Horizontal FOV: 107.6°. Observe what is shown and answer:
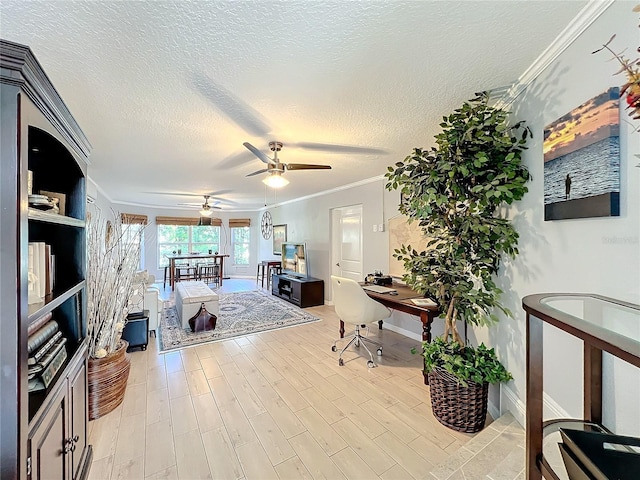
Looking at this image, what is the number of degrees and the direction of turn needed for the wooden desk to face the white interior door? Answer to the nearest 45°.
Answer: approximately 90° to its right

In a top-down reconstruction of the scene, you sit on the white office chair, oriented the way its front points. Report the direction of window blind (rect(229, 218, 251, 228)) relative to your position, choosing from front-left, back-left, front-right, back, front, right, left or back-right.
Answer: left

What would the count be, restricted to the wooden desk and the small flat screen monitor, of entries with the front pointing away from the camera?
0

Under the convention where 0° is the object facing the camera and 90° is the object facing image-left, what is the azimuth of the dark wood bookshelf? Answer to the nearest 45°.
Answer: approximately 315°

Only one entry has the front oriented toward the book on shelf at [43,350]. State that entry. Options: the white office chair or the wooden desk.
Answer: the wooden desk

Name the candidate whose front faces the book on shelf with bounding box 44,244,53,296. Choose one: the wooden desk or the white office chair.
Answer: the wooden desk

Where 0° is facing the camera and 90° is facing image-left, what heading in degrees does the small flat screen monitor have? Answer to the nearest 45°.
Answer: approximately 45°

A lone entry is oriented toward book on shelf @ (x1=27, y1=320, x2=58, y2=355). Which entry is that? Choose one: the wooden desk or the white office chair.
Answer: the wooden desk

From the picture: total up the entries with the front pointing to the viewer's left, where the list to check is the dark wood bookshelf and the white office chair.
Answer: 0

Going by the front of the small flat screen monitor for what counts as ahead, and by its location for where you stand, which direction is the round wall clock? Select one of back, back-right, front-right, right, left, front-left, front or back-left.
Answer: right

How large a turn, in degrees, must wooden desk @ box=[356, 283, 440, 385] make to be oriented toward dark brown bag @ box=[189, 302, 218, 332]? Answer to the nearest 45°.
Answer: approximately 45° to its right

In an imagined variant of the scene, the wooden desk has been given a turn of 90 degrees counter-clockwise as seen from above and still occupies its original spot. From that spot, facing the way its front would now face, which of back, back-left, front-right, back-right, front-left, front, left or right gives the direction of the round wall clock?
back

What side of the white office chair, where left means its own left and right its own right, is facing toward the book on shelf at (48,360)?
back

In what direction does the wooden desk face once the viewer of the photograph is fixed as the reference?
facing the viewer and to the left of the viewer

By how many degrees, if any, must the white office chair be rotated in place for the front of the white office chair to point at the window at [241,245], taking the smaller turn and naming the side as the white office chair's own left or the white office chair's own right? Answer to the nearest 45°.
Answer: approximately 90° to the white office chair's own left

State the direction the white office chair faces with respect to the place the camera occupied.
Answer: facing away from the viewer and to the right of the viewer
